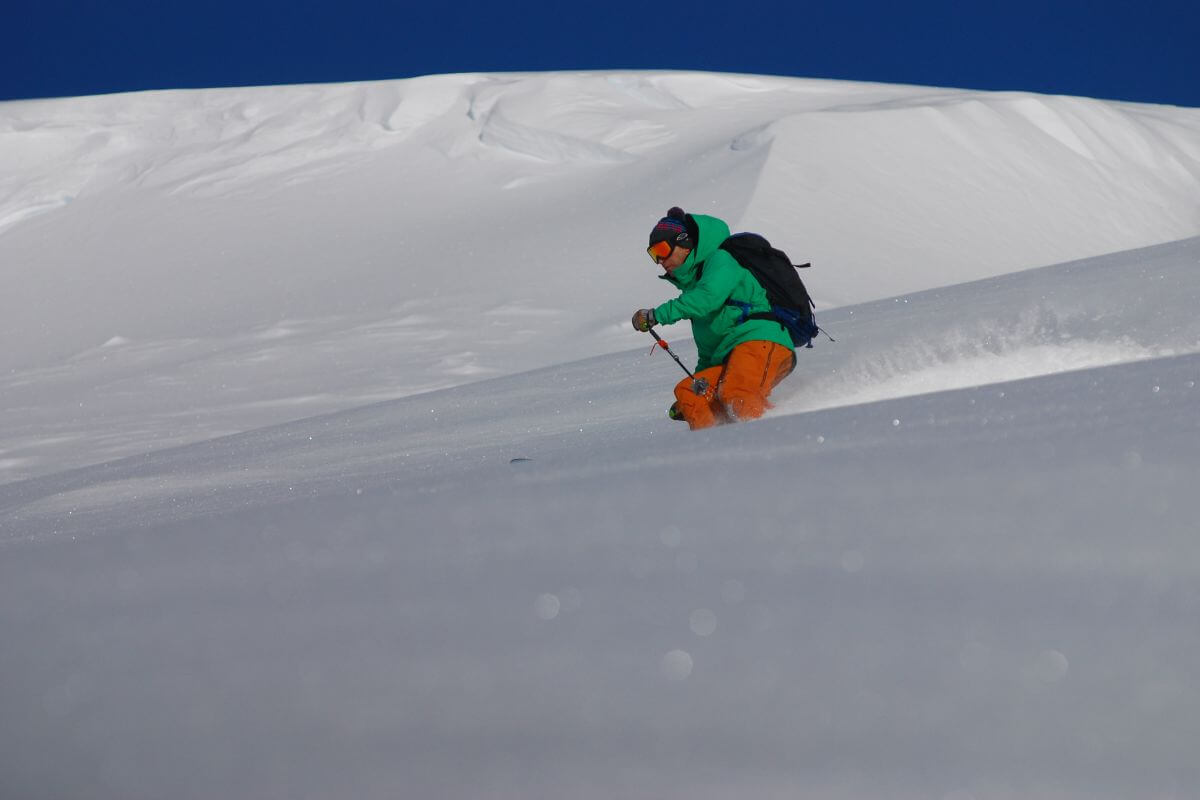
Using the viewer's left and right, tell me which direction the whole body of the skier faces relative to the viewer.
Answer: facing to the left of the viewer
